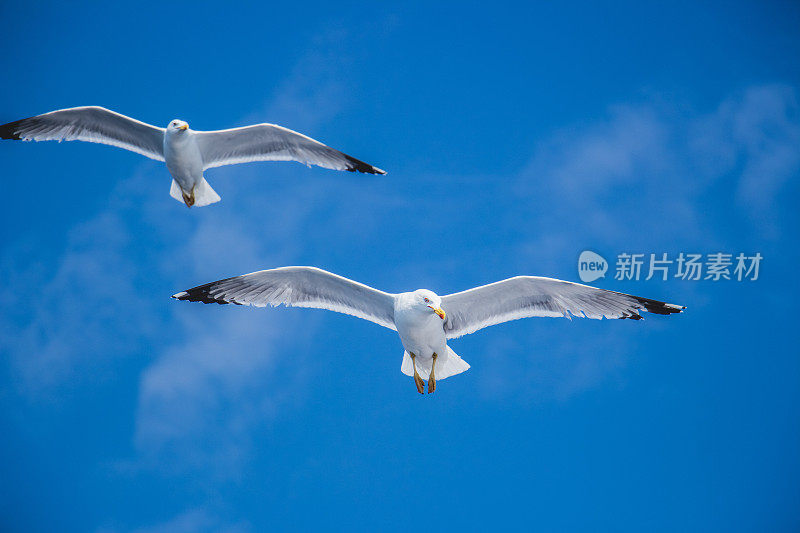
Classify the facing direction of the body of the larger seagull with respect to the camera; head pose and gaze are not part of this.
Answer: toward the camera

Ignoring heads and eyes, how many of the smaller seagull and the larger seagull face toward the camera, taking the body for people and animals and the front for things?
2

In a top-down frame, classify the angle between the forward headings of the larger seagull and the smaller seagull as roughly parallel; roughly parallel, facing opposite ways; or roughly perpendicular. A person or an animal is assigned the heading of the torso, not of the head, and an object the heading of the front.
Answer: roughly parallel

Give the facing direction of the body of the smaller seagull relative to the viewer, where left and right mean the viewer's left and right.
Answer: facing the viewer
